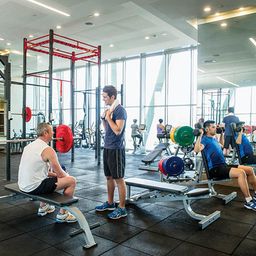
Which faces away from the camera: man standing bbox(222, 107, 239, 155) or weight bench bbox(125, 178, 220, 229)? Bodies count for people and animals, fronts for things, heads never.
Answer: the man standing

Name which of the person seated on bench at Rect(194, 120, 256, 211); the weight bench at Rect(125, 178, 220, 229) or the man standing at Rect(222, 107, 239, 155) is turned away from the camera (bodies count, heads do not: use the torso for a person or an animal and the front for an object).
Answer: the man standing

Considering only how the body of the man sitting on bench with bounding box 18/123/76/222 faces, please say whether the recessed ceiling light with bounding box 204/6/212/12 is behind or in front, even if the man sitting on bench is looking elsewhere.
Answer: in front

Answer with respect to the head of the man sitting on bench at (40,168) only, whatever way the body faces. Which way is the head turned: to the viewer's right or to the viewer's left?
to the viewer's right

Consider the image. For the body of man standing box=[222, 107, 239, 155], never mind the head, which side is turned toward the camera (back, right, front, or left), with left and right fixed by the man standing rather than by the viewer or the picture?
back

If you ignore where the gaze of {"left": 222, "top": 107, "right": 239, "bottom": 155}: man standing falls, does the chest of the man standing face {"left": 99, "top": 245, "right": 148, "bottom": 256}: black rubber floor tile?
no

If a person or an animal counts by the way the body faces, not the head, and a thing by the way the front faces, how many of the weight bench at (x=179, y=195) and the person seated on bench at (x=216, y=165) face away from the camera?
0

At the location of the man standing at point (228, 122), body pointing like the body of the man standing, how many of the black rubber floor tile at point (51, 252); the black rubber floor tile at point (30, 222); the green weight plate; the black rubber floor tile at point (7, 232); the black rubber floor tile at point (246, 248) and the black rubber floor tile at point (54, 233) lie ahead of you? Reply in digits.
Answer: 0

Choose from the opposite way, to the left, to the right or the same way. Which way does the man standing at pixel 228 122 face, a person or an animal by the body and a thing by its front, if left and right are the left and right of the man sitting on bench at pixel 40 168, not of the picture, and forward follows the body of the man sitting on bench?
the same way

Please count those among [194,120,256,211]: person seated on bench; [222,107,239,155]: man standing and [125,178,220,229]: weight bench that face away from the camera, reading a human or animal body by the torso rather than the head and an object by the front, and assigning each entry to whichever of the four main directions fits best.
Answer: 1

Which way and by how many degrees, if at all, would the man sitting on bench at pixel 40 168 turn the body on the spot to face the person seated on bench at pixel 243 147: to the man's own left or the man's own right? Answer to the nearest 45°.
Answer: approximately 45° to the man's own right

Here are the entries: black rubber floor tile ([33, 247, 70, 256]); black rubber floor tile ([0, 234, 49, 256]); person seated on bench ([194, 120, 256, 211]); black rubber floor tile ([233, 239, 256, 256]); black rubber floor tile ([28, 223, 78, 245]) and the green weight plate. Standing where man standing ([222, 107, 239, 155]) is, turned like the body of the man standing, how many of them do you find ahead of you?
0

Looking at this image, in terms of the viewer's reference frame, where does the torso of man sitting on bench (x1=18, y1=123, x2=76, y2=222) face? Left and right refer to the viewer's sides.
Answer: facing away from the viewer and to the right of the viewer
